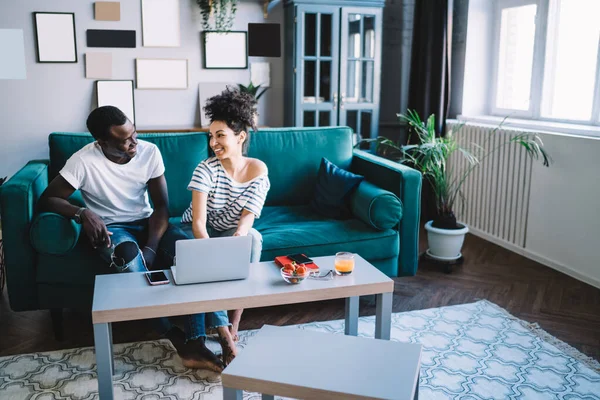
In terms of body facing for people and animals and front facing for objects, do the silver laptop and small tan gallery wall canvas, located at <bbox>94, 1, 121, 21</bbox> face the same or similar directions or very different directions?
very different directions

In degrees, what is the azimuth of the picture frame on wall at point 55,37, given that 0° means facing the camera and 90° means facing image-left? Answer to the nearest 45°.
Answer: approximately 0°

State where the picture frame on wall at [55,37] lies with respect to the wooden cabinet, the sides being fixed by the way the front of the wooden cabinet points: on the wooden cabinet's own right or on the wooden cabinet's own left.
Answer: on the wooden cabinet's own right

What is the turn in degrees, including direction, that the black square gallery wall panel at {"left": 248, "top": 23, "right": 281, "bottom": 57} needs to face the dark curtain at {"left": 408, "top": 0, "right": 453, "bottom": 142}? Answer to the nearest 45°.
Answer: approximately 90° to its left

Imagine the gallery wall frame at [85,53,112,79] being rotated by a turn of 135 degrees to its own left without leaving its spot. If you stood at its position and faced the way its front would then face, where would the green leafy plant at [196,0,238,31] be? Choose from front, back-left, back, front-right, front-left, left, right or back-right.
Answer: front-right

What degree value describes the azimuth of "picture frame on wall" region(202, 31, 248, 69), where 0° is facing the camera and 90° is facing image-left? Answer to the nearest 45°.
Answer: approximately 0°

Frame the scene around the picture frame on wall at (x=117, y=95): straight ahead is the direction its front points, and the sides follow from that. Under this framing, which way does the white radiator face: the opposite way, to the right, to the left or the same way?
to the right

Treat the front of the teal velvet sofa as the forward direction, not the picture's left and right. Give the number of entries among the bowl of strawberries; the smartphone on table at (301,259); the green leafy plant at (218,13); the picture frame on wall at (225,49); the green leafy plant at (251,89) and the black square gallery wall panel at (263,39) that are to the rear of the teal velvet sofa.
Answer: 4

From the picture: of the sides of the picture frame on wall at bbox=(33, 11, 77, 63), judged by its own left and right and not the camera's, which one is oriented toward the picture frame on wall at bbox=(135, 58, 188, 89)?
left
